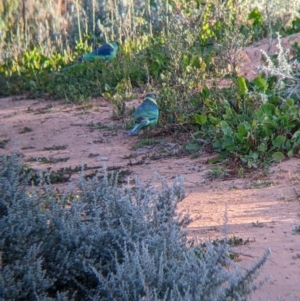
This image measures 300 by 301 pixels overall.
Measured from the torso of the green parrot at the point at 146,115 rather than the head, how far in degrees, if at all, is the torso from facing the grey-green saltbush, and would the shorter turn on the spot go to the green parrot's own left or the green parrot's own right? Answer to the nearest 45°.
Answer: approximately 135° to the green parrot's own right

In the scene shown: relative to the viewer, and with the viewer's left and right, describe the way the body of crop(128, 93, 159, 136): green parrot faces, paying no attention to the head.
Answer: facing away from the viewer and to the right of the viewer

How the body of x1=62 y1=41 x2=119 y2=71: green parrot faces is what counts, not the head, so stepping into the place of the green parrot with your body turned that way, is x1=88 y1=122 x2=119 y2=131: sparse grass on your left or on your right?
on your right

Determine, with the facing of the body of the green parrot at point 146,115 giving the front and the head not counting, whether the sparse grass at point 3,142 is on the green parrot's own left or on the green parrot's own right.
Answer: on the green parrot's own left

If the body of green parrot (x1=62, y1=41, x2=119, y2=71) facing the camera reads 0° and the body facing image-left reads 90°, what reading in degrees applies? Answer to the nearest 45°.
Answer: approximately 270°

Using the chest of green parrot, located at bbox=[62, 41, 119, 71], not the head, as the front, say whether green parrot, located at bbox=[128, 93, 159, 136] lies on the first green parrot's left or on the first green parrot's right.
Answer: on the first green parrot's right

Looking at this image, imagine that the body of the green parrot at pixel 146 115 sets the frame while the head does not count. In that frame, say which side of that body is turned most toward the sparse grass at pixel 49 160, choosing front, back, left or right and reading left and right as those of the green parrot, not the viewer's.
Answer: back

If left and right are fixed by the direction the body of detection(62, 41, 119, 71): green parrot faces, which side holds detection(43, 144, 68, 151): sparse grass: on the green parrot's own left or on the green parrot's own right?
on the green parrot's own right
